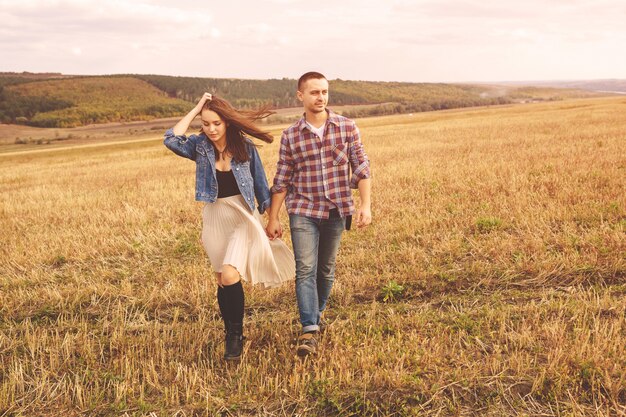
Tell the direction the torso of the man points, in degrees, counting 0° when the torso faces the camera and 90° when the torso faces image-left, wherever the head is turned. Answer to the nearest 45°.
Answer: approximately 0°

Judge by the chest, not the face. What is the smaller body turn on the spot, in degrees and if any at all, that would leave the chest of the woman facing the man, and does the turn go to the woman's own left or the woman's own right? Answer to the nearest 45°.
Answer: approximately 90° to the woman's own left

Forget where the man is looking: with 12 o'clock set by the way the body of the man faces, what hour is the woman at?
The woman is roughly at 3 o'clock from the man.

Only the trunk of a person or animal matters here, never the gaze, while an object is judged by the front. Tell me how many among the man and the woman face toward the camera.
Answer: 2

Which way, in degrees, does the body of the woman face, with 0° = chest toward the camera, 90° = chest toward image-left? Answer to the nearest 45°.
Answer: approximately 0°
